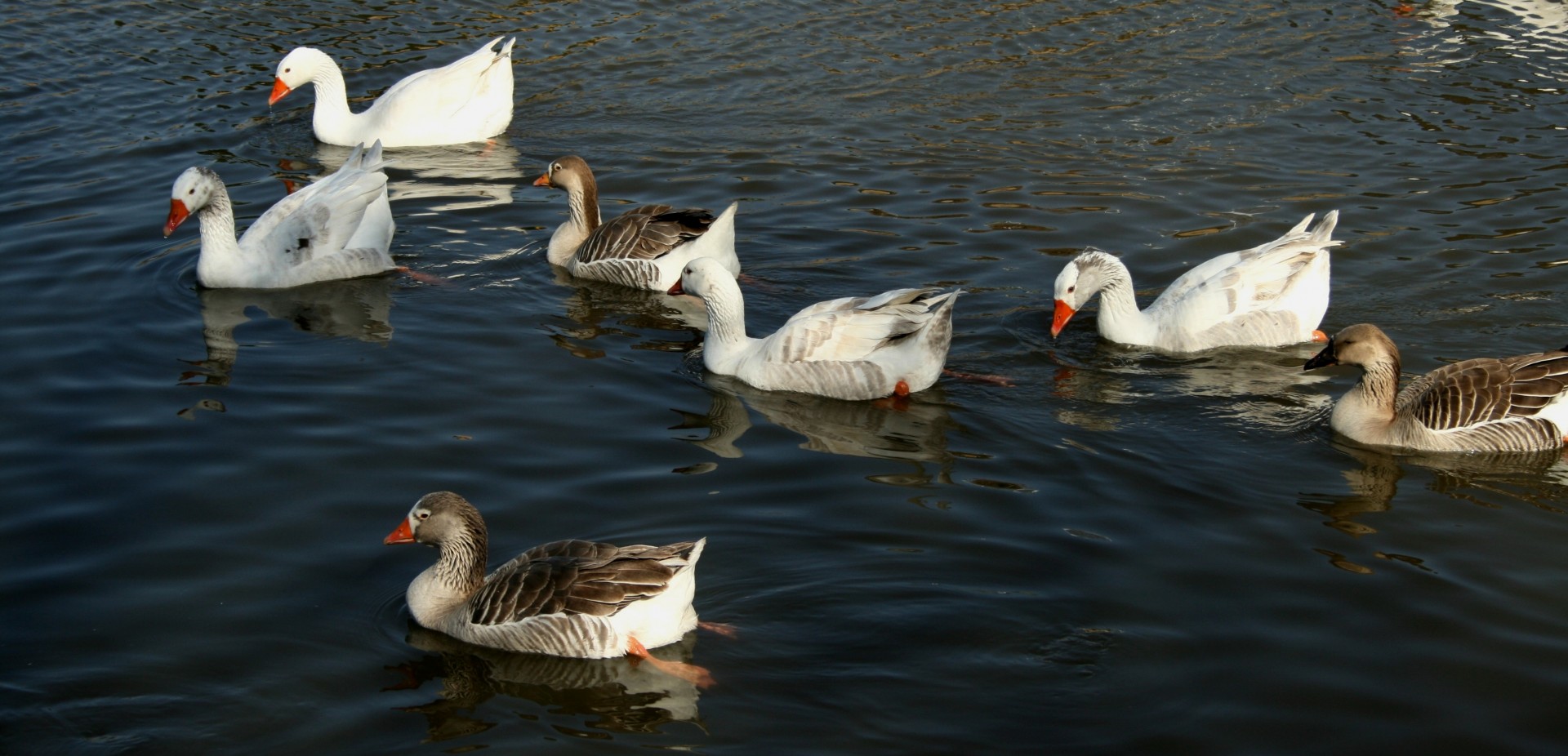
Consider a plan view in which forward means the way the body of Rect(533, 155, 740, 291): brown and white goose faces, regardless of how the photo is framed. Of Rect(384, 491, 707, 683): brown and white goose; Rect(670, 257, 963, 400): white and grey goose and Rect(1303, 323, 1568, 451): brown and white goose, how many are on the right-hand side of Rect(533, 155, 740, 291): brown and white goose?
0

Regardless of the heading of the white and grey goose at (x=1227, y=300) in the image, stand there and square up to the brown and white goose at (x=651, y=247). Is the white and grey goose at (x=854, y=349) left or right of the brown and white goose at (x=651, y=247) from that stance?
left

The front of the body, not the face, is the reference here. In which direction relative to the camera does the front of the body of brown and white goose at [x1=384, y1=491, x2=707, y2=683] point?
to the viewer's left

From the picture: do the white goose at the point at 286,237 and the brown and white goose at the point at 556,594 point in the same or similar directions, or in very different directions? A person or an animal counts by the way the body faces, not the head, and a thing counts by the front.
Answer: same or similar directions

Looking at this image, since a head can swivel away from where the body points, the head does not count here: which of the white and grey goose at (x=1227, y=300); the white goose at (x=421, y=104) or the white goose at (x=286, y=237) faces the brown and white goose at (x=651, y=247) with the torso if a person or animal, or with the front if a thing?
the white and grey goose

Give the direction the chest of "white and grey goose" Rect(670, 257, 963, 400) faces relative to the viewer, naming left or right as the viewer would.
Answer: facing to the left of the viewer

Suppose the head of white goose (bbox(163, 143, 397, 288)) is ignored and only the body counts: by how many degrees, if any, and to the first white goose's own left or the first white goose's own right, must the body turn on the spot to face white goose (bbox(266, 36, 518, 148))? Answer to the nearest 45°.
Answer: approximately 90° to the first white goose's own right

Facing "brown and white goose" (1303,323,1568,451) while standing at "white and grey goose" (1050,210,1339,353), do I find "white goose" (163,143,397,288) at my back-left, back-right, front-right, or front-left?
back-right

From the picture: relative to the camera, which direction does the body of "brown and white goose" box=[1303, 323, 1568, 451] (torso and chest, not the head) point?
to the viewer's left

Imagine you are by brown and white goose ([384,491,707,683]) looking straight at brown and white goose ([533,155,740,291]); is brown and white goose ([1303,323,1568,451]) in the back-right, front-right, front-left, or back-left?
front-right

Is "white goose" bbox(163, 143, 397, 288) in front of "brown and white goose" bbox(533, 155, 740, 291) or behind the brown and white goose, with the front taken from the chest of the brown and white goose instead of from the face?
in front

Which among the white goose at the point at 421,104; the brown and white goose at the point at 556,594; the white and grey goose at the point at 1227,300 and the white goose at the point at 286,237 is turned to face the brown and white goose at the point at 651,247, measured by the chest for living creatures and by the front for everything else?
the white and grey goose

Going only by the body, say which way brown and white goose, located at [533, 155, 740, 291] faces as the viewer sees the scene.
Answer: to the viewer's left

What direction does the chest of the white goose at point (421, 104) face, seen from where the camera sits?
to the viewer's left

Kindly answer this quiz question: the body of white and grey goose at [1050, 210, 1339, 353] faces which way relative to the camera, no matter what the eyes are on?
to the viewer's left

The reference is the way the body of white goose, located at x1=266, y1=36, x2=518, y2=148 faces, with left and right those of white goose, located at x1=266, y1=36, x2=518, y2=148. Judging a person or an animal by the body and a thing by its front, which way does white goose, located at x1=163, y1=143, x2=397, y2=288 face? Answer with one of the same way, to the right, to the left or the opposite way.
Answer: the same way

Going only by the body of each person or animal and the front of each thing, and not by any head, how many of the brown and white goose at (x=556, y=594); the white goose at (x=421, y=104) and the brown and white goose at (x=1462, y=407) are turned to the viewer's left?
3

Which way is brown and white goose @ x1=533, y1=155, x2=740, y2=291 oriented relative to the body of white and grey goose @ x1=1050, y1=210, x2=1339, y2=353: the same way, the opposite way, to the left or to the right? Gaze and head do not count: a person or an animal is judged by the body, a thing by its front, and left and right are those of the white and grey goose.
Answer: the same way

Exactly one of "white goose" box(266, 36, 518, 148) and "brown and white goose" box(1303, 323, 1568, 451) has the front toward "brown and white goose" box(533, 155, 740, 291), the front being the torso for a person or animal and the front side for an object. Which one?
"brown and white goose" box(1303, 323, 1568, 451)

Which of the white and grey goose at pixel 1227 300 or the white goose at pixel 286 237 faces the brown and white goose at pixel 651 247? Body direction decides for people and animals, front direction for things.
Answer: the white and grey goose

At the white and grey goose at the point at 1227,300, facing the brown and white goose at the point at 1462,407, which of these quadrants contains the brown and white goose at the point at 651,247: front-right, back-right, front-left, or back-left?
back-right

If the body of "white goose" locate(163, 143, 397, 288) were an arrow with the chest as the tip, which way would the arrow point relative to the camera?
to the viewer's left

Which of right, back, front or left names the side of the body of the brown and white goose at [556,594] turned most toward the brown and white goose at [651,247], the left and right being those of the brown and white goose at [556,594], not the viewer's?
right
